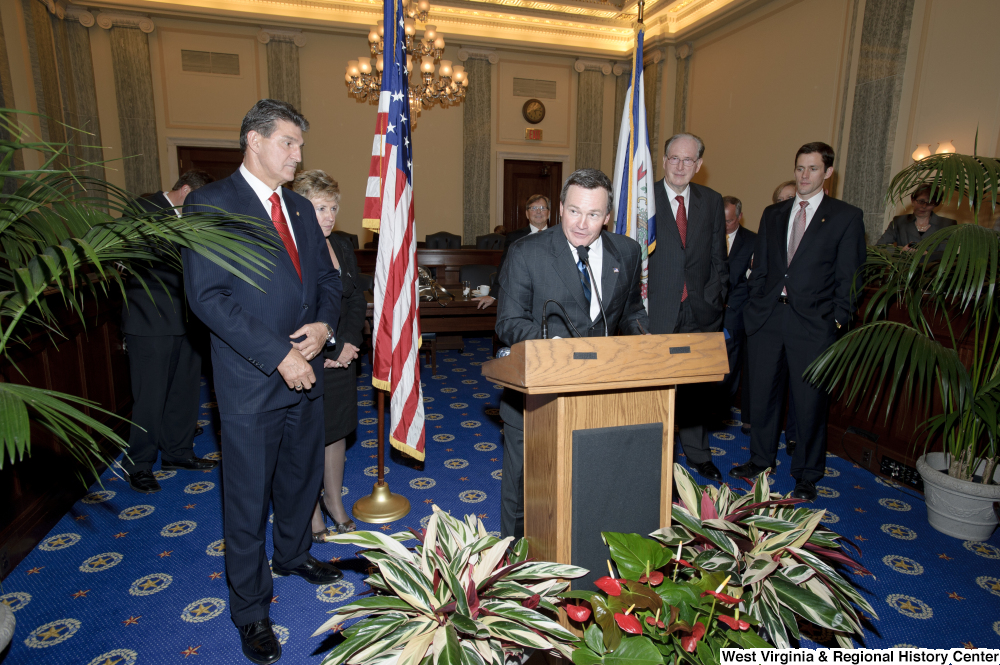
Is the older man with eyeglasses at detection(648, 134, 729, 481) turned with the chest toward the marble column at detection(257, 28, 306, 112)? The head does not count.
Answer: no

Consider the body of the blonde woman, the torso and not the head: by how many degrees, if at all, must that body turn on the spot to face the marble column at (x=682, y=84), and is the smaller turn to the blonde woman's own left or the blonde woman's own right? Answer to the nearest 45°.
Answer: approximately 90° to the blonde woman's own left

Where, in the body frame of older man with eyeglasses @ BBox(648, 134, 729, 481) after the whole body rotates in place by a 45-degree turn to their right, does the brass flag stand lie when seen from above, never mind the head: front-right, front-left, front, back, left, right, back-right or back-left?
front

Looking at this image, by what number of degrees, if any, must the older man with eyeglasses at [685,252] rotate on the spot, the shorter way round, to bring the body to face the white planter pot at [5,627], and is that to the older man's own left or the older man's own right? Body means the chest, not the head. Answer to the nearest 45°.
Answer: approximately 45° to the older man's own right

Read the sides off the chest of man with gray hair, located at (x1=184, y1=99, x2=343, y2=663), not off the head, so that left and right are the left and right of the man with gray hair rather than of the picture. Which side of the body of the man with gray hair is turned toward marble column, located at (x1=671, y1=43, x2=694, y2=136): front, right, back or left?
left

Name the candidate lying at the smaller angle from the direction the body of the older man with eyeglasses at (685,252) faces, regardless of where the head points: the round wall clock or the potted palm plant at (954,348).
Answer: the potted palm plant

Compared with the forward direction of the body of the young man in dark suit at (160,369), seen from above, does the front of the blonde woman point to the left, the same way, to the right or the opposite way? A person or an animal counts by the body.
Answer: the same way

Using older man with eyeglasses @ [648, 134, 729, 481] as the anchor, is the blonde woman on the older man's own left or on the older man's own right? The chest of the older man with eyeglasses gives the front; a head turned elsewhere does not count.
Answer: on the older man's own right

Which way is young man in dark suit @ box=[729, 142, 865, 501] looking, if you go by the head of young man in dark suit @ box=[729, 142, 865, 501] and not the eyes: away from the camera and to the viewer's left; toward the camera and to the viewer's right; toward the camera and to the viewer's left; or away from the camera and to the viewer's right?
toward the camera and to the viewer's left

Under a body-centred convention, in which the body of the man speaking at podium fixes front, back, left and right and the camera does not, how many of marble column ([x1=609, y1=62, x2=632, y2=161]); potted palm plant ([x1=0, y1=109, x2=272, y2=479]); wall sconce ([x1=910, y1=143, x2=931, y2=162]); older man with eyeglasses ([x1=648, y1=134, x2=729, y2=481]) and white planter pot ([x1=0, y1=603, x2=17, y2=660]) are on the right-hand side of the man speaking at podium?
2

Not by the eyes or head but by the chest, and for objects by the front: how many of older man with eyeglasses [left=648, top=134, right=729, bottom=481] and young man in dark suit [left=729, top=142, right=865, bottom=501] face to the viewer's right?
0

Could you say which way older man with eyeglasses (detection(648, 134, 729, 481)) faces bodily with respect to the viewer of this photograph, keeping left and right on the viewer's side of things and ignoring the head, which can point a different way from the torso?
facing the viewer

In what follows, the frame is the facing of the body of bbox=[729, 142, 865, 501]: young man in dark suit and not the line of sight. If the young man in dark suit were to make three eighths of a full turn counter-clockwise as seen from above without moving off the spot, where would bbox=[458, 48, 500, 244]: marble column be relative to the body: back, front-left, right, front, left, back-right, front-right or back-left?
back-left

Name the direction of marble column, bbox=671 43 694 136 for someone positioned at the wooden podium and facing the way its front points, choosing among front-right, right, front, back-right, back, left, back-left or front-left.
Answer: back-left

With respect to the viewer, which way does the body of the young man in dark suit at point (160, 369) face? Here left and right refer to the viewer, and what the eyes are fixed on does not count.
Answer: facing the viewer and to the right of the viewer

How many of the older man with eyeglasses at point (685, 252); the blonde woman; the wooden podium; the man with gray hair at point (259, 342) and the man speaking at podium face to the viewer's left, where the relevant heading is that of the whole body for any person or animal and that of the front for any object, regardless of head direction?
0

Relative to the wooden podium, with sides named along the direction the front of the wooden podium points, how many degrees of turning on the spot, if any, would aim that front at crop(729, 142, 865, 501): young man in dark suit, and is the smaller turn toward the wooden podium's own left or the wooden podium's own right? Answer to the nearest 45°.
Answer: approximately 90° to the wooden podium's own left

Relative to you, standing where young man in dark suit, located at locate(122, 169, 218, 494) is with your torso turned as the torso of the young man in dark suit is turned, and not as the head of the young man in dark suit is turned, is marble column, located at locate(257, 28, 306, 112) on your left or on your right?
on your left

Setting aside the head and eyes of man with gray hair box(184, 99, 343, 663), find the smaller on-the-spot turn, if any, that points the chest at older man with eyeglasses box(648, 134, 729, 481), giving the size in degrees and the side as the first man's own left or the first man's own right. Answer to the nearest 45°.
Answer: approximately 45° to the first man's own left
